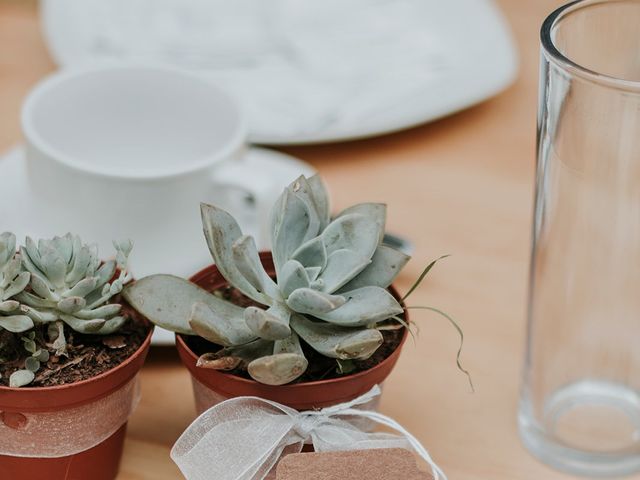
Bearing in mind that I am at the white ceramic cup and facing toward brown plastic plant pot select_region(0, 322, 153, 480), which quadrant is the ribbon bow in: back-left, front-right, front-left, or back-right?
front-left

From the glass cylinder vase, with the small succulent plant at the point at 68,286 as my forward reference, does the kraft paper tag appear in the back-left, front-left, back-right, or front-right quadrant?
front-left

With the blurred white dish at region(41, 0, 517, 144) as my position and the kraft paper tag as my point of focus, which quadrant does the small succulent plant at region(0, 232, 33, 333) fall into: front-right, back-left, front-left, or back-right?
front-right

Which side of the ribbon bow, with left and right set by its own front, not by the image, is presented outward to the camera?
front
